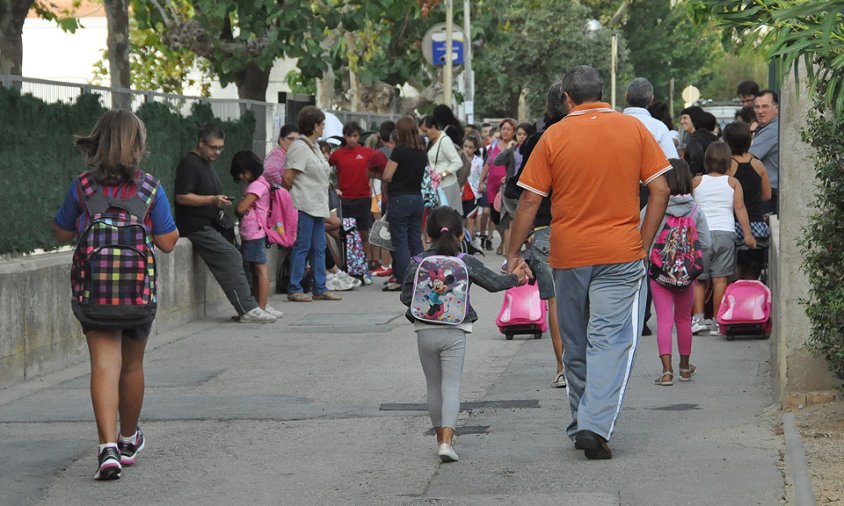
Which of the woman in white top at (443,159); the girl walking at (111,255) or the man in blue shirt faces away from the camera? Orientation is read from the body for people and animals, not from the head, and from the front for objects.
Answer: the girl walking

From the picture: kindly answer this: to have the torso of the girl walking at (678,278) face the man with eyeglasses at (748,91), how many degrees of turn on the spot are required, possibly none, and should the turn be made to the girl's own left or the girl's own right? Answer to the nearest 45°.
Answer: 0° — they already face them

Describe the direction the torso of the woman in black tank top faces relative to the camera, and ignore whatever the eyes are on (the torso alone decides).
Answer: away from the camera

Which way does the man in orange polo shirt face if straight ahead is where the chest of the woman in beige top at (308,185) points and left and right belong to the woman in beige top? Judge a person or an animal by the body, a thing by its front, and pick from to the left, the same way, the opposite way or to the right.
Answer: to the left

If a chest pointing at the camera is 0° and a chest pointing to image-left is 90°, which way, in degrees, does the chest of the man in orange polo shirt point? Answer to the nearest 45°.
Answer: approximately 180°

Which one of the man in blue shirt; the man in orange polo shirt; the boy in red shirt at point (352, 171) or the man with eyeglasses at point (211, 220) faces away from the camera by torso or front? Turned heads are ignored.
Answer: the man in orange polo shirt

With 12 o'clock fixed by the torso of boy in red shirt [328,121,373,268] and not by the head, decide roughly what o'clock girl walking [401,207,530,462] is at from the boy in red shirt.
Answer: The girl walking is roughly at 12 o'clock from the boy in red shirt.

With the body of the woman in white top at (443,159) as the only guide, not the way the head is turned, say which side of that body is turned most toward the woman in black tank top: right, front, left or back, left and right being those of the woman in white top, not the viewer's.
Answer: left

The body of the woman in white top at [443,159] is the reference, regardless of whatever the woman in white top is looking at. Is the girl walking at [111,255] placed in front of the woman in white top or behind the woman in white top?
in front

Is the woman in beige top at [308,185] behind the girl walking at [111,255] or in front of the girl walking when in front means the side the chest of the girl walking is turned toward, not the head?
in front

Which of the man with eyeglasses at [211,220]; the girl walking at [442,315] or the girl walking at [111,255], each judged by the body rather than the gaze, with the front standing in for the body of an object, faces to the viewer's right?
the man with eyeglasses

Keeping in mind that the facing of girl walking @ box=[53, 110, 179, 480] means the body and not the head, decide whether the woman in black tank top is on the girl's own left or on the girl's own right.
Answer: on the girl's own right

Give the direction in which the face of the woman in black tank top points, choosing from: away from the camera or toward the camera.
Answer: away from the camera

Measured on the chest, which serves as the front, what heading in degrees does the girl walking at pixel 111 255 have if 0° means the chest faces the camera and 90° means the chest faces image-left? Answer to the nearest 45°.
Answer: approximately 180°

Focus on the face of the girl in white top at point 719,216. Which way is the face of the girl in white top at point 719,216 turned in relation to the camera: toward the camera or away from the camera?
away from the camera
